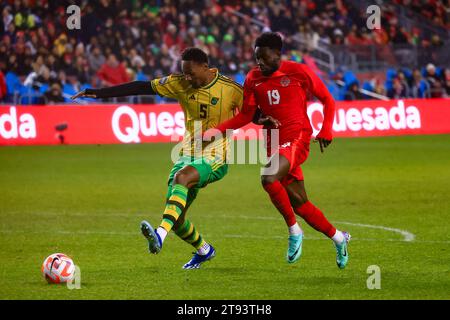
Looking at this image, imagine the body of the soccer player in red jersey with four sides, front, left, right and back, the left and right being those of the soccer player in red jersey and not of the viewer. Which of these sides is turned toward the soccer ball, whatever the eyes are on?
front

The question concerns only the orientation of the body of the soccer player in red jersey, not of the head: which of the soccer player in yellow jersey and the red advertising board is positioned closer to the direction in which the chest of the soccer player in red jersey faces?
the soccer player in yellow jersey

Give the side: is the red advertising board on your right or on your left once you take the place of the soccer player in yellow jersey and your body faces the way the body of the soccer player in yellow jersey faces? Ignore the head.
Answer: on your right

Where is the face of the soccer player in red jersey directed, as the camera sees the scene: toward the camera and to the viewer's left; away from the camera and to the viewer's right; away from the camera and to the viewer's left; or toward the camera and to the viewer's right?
toward the camera and to the viewer's left

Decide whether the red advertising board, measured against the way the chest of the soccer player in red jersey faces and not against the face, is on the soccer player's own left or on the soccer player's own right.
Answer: on the soccer player's own right

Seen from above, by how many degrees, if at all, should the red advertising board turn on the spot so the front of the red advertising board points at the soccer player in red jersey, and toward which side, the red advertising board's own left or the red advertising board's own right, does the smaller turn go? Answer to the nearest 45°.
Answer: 0° — it already faces them

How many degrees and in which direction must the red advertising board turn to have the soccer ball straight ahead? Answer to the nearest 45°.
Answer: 0° — it already faces it

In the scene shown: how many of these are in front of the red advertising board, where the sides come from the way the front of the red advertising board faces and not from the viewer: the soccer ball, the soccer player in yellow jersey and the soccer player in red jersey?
3

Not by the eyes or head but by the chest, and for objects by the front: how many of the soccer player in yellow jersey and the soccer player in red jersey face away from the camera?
0

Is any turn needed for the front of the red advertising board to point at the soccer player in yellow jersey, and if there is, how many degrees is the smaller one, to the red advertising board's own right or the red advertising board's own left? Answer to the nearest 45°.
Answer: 0° — it already faces them

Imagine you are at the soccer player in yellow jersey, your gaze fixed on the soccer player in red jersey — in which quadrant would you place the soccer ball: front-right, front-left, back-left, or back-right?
back-right

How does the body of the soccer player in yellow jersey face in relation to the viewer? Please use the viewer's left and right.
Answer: facing the viewer and to the left of the viewer

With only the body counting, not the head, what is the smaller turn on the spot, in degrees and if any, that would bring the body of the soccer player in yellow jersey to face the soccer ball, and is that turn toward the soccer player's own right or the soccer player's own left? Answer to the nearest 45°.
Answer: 0° — they already face it

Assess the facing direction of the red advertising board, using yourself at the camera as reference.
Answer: facing the viewer
